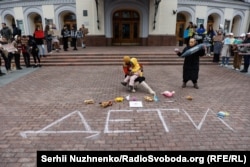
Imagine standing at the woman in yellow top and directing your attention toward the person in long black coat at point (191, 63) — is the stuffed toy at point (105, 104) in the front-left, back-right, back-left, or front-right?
back-right

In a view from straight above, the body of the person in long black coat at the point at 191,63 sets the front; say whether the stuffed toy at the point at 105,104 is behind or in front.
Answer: in front

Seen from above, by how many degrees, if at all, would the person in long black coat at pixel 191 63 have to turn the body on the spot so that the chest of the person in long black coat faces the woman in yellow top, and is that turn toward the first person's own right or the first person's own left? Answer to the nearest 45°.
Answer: approximately 45° to the first person's own right

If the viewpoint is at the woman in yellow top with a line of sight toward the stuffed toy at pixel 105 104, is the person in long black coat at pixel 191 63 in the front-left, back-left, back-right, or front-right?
back-left
